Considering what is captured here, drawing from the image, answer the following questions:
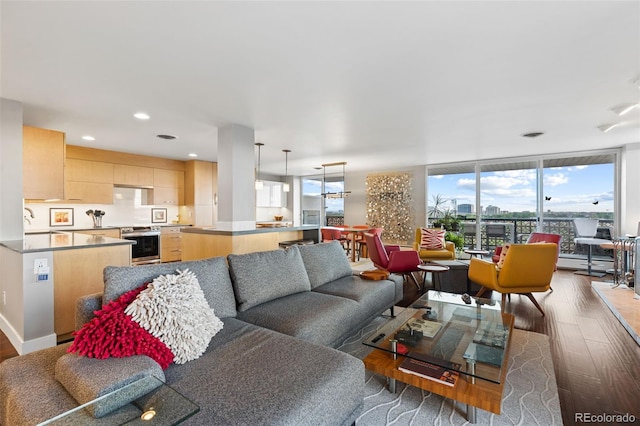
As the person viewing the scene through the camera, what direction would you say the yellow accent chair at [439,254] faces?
facing the viewer and to the right of the viewer

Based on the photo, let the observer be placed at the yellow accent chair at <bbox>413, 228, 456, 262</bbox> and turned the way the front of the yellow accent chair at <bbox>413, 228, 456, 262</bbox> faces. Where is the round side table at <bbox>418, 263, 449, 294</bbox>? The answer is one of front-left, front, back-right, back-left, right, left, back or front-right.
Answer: front-right

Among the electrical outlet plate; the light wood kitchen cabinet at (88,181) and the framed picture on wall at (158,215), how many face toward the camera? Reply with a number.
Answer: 3

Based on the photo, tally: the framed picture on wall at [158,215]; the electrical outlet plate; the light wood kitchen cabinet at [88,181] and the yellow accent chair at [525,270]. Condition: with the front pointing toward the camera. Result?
3

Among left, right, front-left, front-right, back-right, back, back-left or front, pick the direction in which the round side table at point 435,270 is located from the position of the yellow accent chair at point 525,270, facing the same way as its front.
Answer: front-left

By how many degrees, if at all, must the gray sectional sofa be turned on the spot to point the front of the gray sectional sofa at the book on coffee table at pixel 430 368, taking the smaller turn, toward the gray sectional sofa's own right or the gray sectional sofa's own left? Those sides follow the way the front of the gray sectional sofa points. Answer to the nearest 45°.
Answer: approximately 45° to the gray sectional sofa's own left
